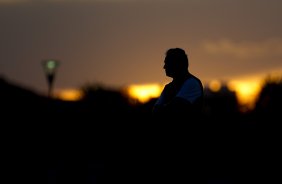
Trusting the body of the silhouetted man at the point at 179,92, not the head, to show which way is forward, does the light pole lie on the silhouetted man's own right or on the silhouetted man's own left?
on the silhouetted man's own right

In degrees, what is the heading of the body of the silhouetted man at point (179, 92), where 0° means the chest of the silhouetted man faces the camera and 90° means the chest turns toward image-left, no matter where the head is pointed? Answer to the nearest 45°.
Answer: approximately 45°

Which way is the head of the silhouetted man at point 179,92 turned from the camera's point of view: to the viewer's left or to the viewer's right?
to the viewer's left

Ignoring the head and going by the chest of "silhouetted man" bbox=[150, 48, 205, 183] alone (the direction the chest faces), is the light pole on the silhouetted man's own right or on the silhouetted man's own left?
on the silhouetted man's own right
